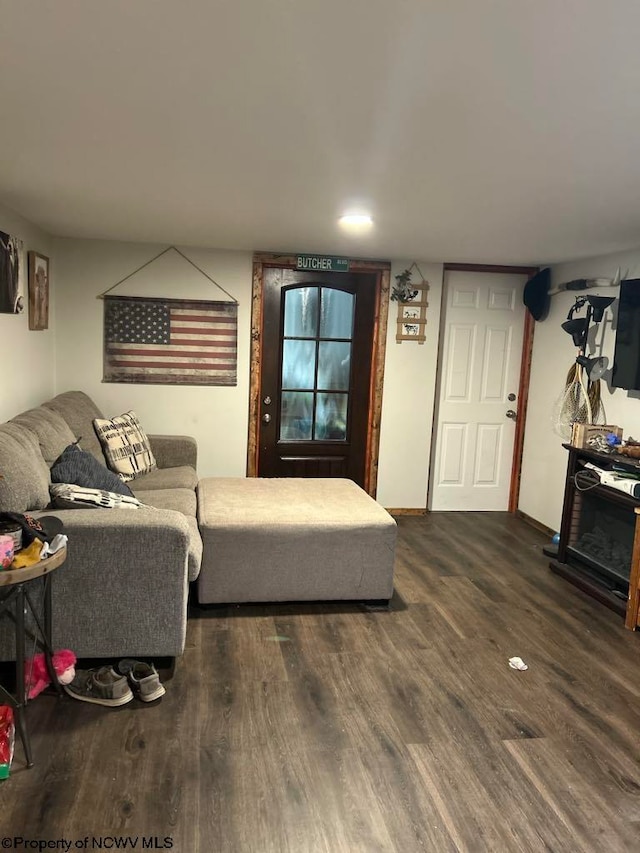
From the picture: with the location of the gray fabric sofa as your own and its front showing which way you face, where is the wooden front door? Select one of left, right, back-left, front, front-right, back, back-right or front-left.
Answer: front-left

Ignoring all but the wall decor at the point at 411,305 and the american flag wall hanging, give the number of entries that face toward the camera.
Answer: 2

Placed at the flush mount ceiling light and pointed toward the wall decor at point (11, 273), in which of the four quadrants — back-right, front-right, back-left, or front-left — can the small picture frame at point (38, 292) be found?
front-right

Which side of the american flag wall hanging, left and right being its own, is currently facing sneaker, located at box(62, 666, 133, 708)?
front

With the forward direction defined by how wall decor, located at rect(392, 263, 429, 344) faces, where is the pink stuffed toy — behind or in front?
in front

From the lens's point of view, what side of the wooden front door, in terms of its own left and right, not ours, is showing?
front

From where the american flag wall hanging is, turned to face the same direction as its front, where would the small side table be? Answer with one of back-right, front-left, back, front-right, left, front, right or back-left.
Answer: front

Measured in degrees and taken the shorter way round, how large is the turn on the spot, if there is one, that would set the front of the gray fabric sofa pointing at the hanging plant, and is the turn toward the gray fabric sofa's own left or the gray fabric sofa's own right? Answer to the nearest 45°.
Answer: approximately 45° to the gray fabric sofa's own left

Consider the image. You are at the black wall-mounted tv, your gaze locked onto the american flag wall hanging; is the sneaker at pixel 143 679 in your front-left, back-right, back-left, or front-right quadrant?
front-left

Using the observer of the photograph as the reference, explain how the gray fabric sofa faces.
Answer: facing to the right of the viewer

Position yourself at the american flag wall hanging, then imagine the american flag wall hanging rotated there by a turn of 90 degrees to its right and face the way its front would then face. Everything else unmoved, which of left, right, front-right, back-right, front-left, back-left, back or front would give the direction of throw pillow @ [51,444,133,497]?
left

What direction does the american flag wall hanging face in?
toward the camera

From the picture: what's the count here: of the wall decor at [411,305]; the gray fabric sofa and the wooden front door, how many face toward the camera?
2

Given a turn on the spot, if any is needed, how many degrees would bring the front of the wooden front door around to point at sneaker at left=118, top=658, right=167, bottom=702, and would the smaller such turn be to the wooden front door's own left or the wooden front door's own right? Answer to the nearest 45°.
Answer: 0° — it already faces it

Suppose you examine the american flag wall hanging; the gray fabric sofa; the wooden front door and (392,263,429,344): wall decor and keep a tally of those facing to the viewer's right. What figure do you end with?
1
